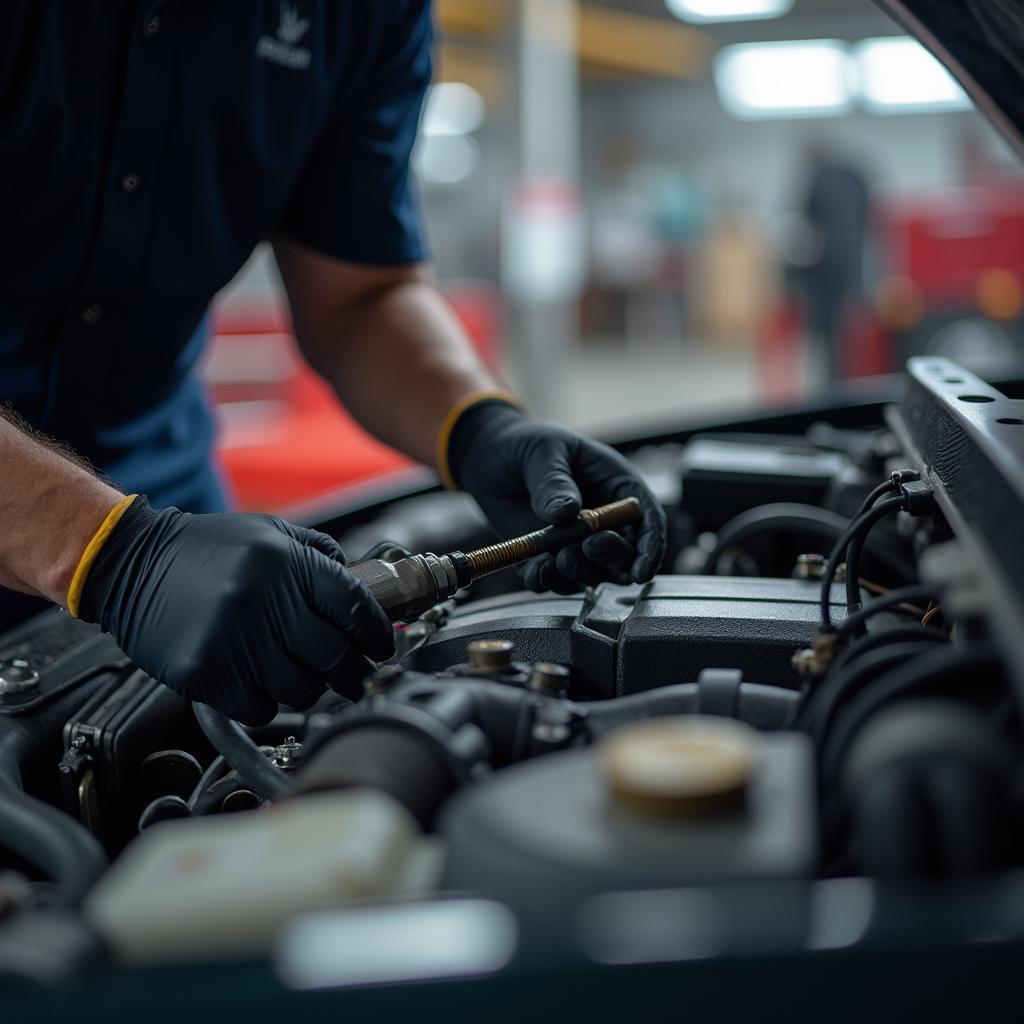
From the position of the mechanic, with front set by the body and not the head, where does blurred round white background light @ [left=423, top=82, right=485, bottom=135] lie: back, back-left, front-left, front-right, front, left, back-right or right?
back-left

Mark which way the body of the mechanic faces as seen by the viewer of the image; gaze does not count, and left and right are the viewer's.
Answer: facing the viewer and to the right of the viewer

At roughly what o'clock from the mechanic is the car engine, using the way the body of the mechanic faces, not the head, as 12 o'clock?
The car engine is roughly at 1 o'clock from the mechanic.

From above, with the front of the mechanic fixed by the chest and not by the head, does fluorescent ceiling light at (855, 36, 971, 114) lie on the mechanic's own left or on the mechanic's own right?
on the mechanic's own left

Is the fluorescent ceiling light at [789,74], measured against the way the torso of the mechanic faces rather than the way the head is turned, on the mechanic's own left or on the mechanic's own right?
on the mechanic's own left
